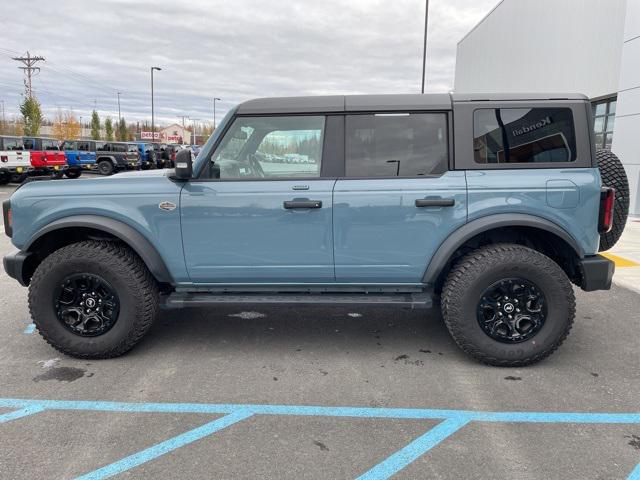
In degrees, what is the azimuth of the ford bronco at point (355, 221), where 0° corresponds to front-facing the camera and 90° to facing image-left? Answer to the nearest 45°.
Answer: approximately 90°

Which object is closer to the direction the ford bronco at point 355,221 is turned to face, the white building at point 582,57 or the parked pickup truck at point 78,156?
the parked pickup truck

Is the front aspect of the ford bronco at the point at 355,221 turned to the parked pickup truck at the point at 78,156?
no

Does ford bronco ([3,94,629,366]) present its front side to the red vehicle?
no

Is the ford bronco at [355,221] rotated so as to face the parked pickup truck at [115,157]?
no

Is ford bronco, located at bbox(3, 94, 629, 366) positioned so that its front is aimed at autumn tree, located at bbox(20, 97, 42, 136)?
no

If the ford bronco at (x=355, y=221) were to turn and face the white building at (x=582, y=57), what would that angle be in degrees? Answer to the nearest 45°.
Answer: approximately 135° to its right

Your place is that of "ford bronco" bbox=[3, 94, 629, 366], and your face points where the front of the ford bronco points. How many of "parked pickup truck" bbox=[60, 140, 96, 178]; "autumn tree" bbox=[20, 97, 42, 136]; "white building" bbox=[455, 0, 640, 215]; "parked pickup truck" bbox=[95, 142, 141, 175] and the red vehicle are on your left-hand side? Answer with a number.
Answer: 0

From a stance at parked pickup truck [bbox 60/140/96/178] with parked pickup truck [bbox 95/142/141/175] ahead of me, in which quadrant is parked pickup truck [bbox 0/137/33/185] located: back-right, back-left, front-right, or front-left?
back-right

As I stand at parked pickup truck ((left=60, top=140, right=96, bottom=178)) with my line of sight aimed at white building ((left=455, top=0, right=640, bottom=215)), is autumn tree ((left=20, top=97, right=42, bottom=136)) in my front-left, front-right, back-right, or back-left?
back-left

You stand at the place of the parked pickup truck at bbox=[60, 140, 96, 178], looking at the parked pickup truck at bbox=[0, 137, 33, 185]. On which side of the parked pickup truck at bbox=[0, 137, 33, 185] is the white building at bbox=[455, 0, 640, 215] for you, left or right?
left

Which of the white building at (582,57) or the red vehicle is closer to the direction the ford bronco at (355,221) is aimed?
the red vehicle

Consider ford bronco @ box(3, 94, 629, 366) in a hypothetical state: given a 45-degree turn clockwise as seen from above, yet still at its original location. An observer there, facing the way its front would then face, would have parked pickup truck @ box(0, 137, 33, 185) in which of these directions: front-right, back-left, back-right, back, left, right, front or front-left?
front
